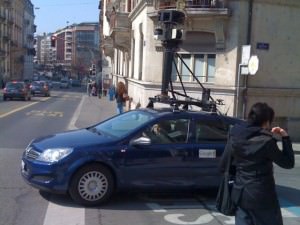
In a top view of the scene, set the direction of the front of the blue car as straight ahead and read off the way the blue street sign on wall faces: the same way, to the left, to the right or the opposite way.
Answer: to the left

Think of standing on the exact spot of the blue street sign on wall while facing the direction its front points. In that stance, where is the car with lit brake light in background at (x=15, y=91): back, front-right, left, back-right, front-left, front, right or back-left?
back-right

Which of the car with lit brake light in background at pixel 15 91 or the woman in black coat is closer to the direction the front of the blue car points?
the car with lit brake light in background

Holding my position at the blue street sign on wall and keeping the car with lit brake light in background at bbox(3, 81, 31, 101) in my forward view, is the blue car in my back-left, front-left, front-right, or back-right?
back-left

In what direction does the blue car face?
to the viewer's left

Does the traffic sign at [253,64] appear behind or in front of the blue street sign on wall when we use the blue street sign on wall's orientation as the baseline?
in front

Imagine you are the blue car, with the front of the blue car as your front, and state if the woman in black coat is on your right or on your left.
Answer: on your left

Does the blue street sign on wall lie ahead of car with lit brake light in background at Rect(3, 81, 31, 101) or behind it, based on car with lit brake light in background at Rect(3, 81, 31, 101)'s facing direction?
behind

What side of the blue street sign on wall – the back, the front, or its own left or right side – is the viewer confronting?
front

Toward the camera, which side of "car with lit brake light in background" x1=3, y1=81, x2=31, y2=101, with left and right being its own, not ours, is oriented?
back
